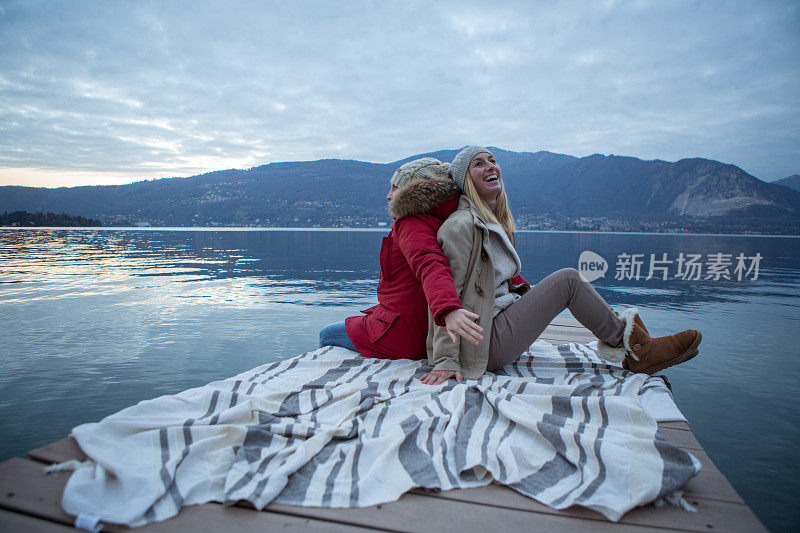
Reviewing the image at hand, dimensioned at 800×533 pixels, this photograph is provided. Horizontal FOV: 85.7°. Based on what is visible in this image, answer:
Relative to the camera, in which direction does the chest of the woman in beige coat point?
to the viewer's right

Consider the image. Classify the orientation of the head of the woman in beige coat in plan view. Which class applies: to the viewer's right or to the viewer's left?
to the viewer's right

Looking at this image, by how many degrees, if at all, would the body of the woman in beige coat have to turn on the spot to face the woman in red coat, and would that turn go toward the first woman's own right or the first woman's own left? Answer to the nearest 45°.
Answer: approximately 180°
